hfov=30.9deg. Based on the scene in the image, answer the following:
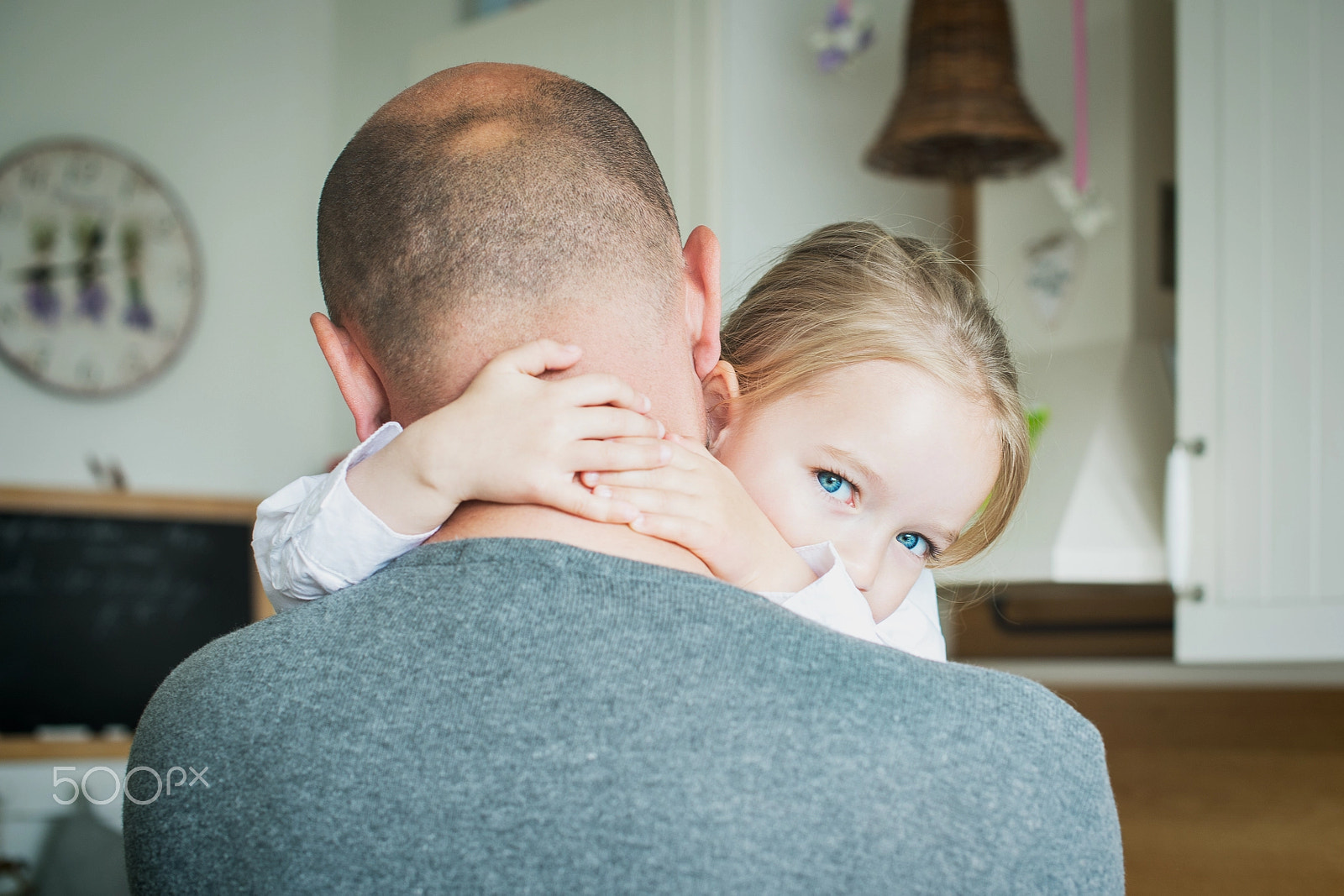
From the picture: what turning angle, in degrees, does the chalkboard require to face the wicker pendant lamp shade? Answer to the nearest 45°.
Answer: approximately 45° to its left

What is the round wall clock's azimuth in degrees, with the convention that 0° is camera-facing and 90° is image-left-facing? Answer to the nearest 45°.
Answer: approximately 0°

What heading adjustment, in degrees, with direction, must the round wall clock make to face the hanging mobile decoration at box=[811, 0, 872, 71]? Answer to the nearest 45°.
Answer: approximately 45° to its left

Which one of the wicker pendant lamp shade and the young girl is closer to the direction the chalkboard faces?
the young girl

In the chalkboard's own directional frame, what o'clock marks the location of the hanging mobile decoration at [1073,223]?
The hanging mobile decoration is roughly at 10 o'clock from the chalkboard.

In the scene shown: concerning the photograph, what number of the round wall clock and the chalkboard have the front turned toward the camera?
2

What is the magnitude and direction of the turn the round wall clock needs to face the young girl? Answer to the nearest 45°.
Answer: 0° — it already faces them
